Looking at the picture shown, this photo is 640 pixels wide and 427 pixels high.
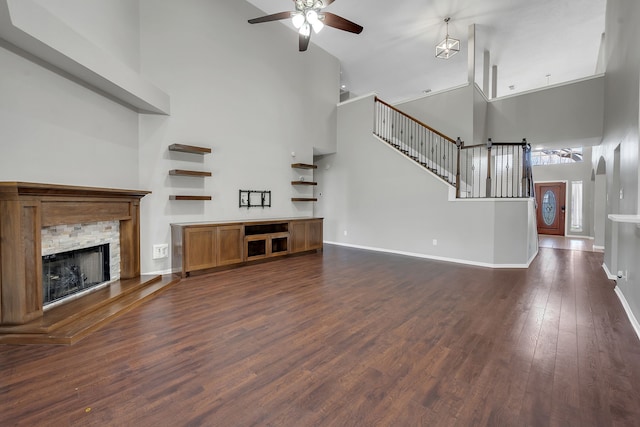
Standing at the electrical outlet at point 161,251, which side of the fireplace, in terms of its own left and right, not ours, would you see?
left

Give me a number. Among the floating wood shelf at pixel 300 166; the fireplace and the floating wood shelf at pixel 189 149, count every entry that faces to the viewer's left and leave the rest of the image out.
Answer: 0

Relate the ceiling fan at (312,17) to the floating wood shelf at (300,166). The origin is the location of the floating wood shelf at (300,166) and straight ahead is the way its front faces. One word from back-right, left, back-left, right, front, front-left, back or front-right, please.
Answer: front-right

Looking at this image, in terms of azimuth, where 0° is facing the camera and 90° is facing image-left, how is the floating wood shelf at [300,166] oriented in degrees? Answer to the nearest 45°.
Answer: approximately 315°

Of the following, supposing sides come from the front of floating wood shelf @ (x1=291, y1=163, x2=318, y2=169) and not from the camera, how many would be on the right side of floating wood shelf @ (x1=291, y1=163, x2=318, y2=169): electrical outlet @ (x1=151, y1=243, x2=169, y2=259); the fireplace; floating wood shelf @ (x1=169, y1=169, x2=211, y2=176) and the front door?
3

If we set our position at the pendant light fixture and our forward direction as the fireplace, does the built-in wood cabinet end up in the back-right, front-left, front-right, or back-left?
front-right

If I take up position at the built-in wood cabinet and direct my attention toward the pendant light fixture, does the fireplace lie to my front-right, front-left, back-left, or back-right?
back-right

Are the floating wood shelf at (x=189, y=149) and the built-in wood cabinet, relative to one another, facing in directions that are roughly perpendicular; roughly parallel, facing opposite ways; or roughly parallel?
roughly parallel

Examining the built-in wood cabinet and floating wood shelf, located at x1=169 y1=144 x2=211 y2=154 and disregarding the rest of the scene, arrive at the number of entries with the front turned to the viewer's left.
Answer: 0

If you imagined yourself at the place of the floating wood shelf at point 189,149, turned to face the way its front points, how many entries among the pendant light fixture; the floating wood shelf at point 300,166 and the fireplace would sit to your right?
1

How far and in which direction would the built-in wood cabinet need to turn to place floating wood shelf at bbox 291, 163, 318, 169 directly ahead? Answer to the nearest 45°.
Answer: approximately 90° to its left

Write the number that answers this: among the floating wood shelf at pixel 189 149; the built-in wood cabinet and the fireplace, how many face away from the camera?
0

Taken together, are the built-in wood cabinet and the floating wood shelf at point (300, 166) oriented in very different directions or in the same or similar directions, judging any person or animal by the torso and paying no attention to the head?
same or similar directions

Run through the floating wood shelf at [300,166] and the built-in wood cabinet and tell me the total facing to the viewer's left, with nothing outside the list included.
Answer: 0

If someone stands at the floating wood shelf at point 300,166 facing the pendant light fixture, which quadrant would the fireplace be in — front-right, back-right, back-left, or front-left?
back-right

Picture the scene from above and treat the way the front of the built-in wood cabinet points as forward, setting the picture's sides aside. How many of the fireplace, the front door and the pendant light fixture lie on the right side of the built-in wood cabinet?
1

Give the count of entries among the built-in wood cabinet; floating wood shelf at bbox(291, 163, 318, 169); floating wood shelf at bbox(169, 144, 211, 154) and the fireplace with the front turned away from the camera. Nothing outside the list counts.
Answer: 0

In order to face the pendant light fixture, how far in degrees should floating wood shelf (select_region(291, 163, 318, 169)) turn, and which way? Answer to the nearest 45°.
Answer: approximately 45° to its left

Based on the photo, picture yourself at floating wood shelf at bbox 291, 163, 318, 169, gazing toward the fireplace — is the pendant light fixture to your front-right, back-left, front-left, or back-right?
back-left

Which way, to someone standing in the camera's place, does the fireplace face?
facing the viewer and to the right of the viewer

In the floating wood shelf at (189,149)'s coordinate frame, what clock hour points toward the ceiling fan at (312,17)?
The ceiling fan is roughly at 12 o'clock from the floating wood shelf.
